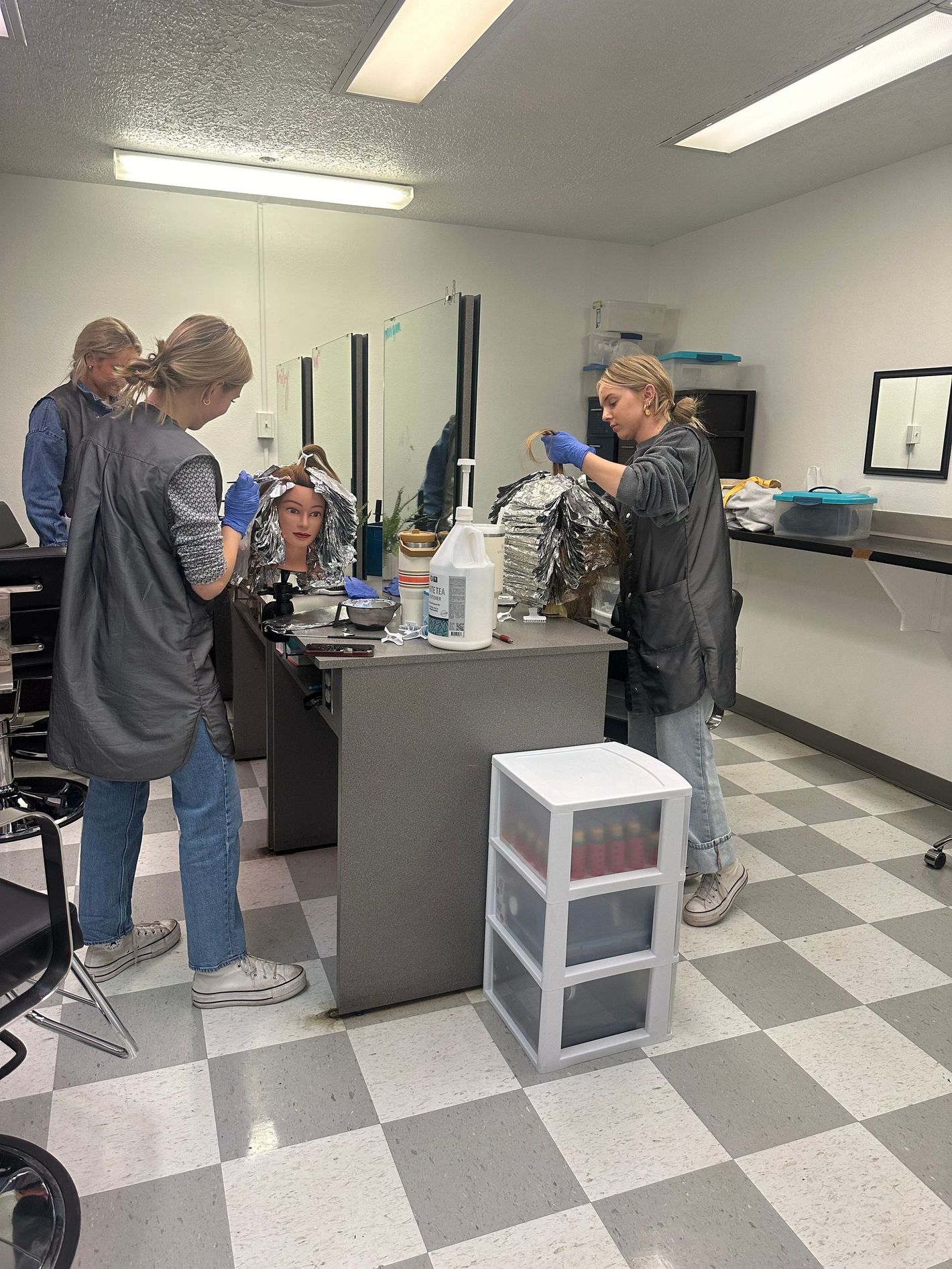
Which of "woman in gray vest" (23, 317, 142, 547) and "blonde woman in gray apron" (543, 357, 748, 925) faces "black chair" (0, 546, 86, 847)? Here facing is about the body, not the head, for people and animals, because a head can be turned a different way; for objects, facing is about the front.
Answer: the blonde woman in gray apron

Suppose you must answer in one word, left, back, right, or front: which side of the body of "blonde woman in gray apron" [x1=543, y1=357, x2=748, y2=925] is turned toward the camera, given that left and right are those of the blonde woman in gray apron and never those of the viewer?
left

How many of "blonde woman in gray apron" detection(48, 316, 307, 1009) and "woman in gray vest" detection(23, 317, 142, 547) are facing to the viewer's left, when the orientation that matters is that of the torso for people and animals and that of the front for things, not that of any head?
0

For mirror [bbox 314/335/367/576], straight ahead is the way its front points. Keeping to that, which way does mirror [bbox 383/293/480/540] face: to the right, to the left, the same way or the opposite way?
the same way

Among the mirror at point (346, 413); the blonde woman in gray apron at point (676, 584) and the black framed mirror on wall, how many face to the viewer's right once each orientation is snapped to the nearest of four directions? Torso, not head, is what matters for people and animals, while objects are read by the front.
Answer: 0

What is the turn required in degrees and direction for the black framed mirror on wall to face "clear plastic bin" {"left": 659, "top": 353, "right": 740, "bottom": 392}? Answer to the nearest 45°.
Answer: approximately 90° to its right

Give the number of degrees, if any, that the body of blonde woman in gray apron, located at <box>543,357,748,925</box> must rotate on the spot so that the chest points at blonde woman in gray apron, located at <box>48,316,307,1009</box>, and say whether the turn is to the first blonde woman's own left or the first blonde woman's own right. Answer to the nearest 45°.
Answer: approximately 45° to the first blonde woman's own left

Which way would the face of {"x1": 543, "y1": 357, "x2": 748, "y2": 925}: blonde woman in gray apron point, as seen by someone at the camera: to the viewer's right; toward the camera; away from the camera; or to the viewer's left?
to the viewer's left

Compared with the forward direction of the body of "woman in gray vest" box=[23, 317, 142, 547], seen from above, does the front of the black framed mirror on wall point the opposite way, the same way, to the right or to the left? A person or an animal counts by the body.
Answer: the opposite way

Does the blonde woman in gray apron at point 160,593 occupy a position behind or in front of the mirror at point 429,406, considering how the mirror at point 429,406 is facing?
in front

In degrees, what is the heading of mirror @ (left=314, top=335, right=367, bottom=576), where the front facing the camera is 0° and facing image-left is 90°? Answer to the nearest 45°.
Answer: approximately 45°

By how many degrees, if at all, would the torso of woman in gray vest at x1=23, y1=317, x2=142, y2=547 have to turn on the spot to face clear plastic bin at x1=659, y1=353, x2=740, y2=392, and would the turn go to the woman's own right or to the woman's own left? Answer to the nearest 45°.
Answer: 0° — they already face it

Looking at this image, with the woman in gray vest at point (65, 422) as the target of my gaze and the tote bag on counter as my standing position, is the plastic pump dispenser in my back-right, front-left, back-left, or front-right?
front-left

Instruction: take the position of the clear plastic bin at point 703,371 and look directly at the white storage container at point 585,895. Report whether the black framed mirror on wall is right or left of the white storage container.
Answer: left

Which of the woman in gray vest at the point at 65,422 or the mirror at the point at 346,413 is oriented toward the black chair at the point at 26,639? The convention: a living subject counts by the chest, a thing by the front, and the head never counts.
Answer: the mirror

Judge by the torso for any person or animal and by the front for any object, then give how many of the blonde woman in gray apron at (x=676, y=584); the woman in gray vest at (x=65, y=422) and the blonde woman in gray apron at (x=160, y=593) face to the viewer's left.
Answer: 1

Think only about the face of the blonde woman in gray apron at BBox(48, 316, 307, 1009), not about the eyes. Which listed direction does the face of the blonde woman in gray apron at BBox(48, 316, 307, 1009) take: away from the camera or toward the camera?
away from the camera

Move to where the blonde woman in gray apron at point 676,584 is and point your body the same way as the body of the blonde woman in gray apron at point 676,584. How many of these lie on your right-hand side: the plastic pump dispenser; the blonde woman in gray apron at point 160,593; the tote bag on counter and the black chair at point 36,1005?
1
